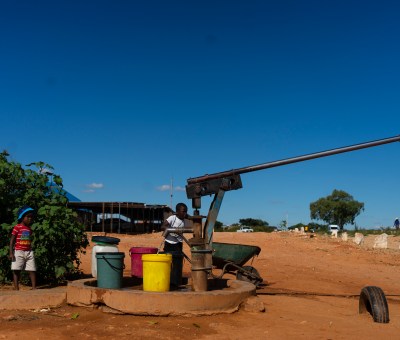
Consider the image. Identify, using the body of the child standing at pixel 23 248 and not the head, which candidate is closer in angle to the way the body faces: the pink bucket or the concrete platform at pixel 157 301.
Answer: the concrete platform

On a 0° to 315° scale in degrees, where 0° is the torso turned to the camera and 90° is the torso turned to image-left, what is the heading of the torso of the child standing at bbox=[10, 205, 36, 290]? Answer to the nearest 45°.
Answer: approximately 315°

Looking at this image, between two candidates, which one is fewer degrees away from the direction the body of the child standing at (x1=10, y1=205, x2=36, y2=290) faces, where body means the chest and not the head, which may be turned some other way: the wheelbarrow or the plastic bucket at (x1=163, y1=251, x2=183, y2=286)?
the plastic bucket

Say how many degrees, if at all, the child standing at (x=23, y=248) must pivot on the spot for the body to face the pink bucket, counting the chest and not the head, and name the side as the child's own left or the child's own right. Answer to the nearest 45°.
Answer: approximately 45° to the child's own left

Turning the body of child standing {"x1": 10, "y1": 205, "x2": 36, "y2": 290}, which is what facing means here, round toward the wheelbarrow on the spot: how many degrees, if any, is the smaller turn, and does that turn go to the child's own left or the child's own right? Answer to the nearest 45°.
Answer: approximately 45° to the child's own left

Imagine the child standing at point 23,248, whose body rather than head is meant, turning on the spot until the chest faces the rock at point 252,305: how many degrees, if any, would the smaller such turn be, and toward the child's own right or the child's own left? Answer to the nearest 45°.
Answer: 0° — they already face it

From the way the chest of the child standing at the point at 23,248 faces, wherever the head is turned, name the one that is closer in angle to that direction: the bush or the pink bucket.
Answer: the pink bucket
